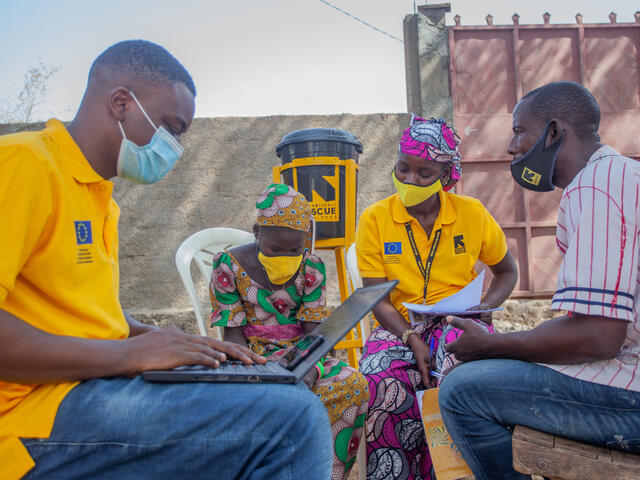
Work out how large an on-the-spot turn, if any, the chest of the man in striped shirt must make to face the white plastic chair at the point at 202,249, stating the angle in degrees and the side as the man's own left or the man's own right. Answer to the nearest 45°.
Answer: approximately 45° to the man's own right

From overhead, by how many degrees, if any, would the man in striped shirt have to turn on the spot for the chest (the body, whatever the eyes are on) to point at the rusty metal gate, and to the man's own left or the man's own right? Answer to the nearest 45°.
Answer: approximately 90° to the man's own right

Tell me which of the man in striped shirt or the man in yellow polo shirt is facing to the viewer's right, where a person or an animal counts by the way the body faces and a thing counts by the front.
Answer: the man in yellow polo shirt

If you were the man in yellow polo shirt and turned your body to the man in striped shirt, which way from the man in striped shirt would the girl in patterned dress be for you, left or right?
left

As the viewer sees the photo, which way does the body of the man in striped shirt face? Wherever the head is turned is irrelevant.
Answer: to the viewer's left

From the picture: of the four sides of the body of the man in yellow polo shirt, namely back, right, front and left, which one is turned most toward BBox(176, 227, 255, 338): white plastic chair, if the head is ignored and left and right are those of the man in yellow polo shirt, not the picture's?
left

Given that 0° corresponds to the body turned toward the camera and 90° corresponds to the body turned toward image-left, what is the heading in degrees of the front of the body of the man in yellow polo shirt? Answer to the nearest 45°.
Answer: approximately 270°

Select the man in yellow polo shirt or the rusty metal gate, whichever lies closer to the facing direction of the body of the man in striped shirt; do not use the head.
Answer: the man in yellow polo shirt

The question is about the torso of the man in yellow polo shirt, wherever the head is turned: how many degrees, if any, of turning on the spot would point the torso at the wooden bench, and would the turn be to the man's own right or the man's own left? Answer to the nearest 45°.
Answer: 0° — they already face it

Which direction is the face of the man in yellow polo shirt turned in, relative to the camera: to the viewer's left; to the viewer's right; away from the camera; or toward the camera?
to the viewer's right

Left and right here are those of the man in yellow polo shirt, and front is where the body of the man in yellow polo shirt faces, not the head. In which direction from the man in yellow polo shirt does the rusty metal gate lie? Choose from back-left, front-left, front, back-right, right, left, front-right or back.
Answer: front-left

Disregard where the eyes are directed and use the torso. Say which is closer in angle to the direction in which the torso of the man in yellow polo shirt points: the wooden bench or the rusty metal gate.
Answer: the wooden bench

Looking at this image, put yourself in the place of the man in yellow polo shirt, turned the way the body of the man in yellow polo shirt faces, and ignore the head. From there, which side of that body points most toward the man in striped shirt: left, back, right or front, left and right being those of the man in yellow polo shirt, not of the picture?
front

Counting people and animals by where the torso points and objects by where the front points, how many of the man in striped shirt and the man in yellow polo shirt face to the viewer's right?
1
